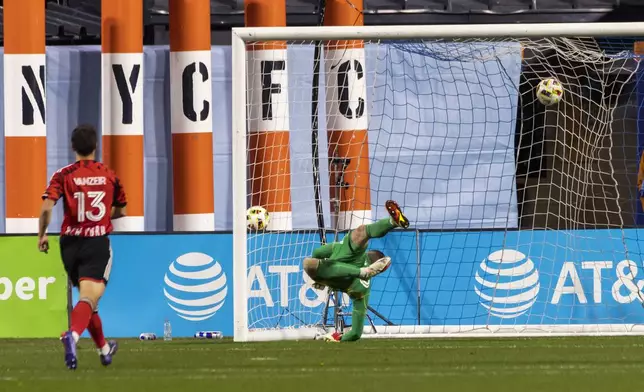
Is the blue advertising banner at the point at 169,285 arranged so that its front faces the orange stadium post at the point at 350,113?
no

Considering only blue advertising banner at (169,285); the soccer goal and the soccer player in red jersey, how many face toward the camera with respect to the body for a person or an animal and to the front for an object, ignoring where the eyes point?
2

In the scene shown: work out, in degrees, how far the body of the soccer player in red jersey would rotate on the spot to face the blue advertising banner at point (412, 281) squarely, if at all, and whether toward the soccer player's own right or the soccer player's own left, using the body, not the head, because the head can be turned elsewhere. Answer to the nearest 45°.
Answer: approximately 45° to the soccer player's own right

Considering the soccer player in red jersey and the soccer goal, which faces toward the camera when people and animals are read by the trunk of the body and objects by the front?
the soccer goal

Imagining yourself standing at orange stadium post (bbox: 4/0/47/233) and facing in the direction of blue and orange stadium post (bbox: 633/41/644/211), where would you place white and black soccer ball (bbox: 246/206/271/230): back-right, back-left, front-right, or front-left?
front-right

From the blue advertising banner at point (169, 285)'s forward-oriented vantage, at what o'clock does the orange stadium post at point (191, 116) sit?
The orange stadium post is roughly at 6 o'clock from the blue advertising banner.

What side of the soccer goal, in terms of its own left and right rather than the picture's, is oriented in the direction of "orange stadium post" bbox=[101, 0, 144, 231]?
right

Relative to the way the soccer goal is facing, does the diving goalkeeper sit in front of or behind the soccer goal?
in front

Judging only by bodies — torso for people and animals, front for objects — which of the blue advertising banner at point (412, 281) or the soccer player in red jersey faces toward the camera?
the blue advertising banner

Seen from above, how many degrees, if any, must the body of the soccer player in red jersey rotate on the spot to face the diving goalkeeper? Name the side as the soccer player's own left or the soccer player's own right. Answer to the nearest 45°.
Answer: approximately 45° to the soccer player's own right

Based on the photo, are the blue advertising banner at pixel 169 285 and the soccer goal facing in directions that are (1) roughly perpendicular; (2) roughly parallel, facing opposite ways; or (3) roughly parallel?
roughly parallel

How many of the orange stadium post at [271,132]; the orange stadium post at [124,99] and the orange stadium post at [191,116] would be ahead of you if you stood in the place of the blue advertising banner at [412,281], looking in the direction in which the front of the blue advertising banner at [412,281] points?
0

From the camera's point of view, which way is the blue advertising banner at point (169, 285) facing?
toward the camera

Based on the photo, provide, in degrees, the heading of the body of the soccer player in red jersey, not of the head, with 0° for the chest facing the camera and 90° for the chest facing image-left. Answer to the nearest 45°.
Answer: approximately 180°

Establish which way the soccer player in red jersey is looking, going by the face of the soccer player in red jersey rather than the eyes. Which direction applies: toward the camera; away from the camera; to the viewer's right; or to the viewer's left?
away from the camera

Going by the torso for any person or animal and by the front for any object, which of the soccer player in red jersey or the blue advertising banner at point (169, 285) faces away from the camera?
the soccer player in red jersey

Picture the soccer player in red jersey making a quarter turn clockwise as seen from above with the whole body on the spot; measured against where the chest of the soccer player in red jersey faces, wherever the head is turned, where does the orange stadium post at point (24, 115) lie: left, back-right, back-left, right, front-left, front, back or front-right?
left
